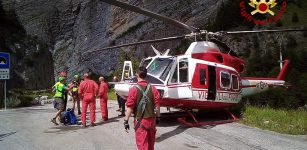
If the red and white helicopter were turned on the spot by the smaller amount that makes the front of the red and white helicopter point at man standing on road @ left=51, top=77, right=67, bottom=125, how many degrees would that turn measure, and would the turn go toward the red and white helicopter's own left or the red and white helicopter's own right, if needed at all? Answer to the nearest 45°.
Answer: approximately 45° to the red and white helicopter's own right

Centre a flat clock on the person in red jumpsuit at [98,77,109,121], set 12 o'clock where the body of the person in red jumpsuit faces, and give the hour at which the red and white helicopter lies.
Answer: The red and white helicopter is roughly at 7 o'clock from the person in red jumpsuit.

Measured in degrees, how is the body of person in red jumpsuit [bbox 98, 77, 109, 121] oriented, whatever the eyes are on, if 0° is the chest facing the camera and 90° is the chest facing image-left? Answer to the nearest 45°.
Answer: approximately 90°

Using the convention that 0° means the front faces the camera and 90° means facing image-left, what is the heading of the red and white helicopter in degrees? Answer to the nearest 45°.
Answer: approximately 45°

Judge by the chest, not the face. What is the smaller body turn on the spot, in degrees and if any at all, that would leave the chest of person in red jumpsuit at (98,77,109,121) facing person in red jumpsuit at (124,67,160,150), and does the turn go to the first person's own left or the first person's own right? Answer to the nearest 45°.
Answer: approximately 90° to the first person's own left

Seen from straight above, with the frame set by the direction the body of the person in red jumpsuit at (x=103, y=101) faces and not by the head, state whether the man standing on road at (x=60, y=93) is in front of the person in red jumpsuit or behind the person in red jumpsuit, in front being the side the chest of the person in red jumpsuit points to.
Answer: in front

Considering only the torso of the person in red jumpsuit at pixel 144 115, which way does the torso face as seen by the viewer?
away from the camera

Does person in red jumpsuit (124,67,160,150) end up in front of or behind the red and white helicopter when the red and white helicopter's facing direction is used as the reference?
in front

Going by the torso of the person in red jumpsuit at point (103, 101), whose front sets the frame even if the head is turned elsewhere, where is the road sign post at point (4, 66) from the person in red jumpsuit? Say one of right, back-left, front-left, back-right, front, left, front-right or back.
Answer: front-right

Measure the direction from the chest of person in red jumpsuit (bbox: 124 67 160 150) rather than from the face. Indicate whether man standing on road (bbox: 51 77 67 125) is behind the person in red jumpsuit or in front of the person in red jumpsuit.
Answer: in front
